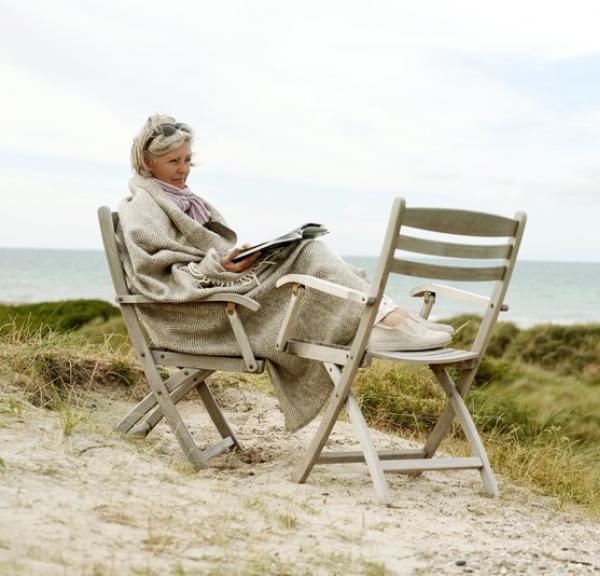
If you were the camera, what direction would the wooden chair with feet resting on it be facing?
facing away from the viewer and to the left of the viewer

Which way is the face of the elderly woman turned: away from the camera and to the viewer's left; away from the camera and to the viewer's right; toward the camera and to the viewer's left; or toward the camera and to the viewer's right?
toward the camera and to the viewer's right

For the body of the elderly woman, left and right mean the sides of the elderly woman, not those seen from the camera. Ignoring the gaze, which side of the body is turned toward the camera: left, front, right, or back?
right
